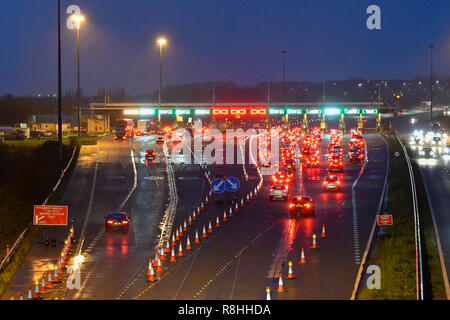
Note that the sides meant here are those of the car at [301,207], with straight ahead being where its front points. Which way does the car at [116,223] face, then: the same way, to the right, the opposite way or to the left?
the same way

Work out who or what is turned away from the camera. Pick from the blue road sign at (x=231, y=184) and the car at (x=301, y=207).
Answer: the car

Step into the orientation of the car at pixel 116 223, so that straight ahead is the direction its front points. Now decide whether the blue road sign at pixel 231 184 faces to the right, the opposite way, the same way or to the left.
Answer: the opposite way

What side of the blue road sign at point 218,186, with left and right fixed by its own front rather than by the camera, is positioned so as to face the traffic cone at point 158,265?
front

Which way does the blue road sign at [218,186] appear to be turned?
toward the camera

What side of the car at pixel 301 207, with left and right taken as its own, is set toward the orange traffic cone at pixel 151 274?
back

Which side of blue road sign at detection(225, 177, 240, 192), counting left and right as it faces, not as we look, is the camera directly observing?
front

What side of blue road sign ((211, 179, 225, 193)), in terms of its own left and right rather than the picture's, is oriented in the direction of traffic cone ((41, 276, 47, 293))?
front

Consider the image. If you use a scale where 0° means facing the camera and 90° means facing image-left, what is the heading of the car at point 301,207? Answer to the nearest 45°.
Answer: approximately 180°

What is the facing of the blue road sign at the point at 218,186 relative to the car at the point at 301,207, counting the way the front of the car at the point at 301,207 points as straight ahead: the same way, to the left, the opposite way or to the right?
the opposite way

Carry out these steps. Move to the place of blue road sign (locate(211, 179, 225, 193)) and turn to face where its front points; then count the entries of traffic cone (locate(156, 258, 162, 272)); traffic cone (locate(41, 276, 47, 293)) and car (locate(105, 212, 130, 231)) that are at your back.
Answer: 0

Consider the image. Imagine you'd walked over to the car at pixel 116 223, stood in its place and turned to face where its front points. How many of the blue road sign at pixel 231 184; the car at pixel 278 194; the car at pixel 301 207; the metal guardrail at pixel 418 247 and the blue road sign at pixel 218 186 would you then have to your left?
0
